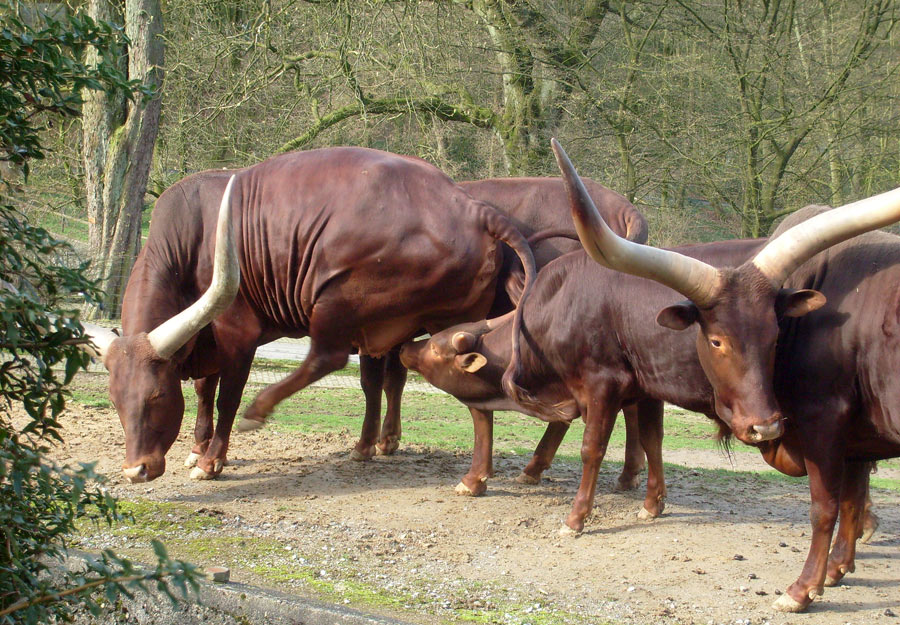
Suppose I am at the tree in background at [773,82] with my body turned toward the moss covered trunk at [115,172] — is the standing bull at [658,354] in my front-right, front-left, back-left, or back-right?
front-left

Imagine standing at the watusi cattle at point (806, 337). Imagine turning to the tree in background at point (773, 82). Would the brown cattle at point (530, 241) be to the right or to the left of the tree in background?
left

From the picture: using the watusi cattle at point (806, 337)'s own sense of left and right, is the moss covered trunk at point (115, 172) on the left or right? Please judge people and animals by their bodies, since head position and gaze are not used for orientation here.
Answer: on its right

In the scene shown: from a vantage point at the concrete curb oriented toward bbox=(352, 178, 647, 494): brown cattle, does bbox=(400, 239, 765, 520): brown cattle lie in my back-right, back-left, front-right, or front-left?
front-right

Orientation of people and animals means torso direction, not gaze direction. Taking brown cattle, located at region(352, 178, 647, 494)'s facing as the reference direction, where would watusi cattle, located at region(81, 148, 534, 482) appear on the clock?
The watusi cattle is roughly at 11 o'clock from the brown cattle.

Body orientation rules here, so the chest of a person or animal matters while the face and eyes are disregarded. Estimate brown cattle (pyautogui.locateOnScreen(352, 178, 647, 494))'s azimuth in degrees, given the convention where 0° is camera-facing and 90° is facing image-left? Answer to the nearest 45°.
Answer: approximately 90°

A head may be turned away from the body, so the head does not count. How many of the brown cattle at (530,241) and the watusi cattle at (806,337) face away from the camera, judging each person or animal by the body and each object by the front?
0

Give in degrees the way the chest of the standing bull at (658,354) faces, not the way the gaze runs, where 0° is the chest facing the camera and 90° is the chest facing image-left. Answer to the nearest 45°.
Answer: approximately 45°

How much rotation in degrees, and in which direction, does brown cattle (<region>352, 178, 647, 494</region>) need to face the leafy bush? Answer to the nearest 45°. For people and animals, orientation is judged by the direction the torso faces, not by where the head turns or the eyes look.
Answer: approximately 90° to its left

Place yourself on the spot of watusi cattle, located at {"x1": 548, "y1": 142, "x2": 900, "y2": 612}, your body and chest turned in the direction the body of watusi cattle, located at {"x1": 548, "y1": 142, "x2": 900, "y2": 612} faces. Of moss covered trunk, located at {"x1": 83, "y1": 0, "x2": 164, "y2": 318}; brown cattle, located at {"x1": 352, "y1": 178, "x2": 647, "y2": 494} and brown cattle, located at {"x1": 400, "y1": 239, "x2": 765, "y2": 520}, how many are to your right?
3
